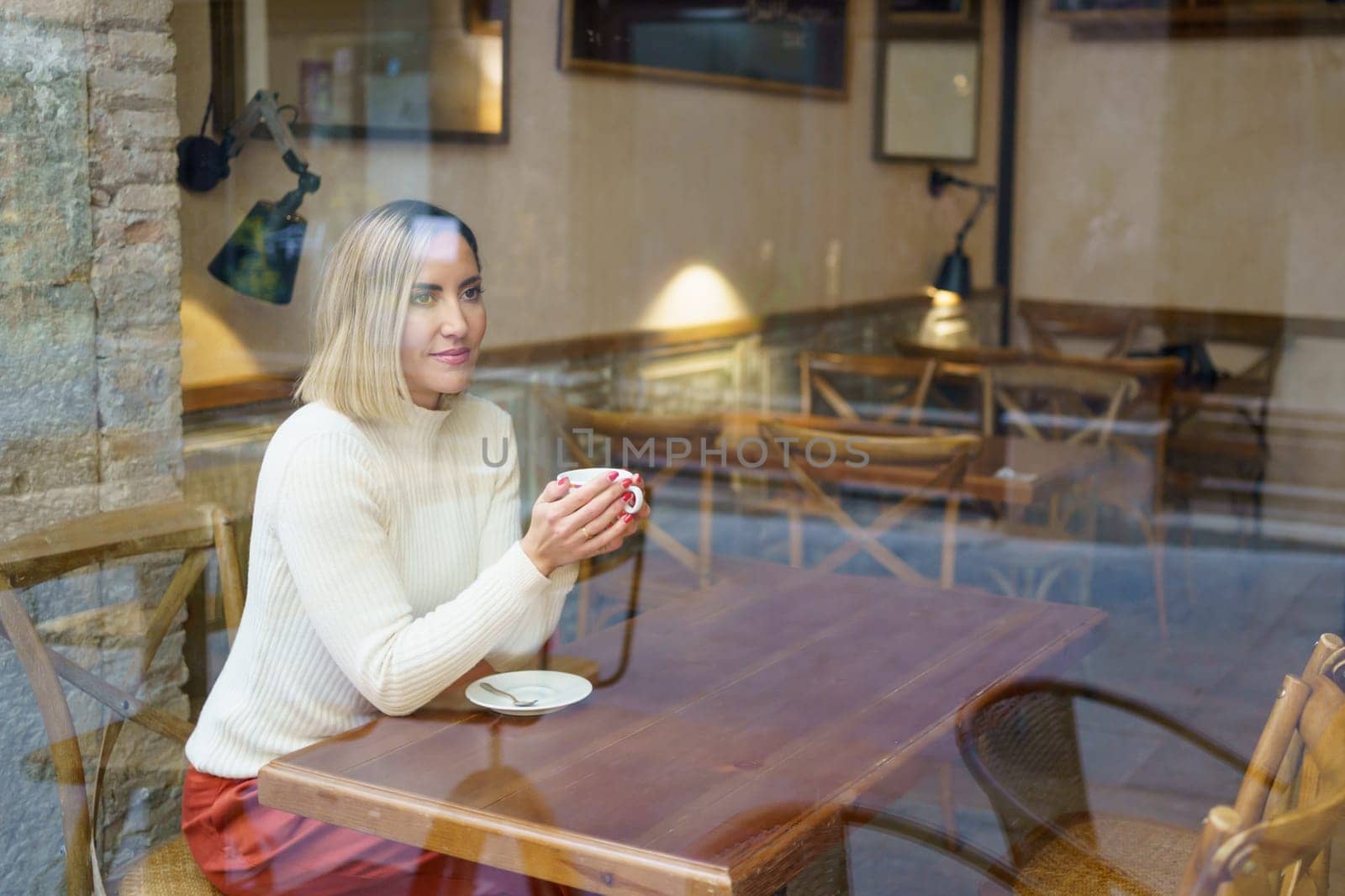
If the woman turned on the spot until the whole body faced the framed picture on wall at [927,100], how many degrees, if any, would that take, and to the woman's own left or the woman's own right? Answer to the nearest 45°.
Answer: approximately 90° to the woman's own left

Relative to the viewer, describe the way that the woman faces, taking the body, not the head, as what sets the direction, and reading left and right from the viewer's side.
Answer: facing the viewer and to the right of the viewer

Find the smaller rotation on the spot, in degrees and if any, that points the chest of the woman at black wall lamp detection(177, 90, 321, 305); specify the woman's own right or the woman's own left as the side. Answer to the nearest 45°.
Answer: approximately 135° to the woman's own left

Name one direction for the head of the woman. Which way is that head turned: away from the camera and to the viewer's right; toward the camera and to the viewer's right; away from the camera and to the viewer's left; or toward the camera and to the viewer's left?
toward the camera and to the viewer's right

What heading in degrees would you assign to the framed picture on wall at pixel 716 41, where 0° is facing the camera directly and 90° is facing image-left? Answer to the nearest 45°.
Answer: approximately 315°

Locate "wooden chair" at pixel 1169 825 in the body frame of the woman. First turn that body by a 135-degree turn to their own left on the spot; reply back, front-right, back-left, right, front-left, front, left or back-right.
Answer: right

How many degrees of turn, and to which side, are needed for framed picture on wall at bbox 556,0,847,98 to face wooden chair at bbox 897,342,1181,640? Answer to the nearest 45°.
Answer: approximately 45° to its left

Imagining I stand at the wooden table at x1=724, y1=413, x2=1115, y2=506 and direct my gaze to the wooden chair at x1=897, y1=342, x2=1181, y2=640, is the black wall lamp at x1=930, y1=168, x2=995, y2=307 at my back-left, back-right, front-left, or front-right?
front-left

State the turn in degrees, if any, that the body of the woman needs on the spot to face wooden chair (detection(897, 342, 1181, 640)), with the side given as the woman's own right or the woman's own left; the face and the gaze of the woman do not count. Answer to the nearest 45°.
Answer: approximately 90° to the woman's own left

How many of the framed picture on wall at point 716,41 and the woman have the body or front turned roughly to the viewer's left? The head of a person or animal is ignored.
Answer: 0

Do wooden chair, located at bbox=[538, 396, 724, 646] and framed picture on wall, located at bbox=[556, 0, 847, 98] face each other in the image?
no

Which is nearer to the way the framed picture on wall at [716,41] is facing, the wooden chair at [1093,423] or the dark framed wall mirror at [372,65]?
the wooden chair

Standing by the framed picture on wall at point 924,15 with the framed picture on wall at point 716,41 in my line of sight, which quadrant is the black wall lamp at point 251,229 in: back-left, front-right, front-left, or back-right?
front-left

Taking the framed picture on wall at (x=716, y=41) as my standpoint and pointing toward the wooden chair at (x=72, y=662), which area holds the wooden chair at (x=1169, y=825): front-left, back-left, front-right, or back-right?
front-left

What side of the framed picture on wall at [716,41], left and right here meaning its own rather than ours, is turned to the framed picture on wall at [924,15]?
left

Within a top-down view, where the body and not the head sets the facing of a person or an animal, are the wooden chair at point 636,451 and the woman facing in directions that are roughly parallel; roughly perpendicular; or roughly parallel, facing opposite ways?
roughly perpendicular

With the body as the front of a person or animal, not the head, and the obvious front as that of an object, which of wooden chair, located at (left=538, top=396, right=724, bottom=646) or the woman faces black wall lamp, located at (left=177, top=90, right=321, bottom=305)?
the wooden chair
